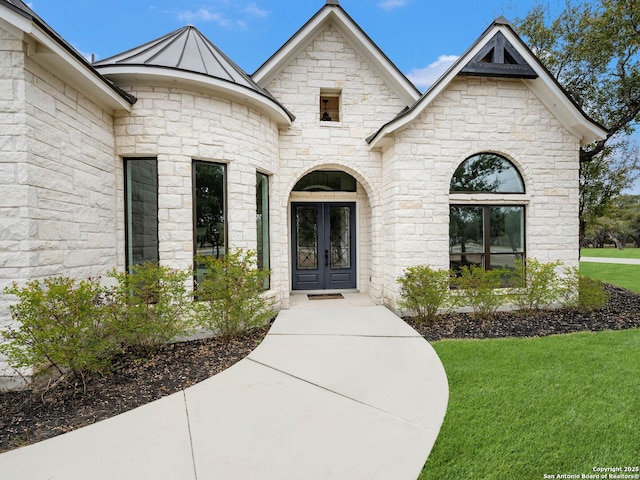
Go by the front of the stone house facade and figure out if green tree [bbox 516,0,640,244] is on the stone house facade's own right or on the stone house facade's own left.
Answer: on the stone house facade's own left

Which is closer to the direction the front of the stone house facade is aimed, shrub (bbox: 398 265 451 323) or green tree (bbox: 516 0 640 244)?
the shrub

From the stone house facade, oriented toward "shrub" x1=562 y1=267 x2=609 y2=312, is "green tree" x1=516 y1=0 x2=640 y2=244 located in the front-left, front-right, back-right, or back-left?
front-left

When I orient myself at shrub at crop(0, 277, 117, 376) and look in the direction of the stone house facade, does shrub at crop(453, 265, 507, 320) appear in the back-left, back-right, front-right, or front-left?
front-right

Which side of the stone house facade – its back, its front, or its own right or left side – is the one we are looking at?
front

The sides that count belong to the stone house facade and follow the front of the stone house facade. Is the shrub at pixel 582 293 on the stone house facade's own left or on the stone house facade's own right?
on the stone house facade's own left

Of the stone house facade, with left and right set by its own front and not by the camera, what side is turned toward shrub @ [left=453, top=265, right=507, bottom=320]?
left

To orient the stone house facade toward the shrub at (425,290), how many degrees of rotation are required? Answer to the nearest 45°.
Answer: approximately 90° to its left

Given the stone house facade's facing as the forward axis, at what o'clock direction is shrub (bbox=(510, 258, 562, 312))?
The shrub is roughly at 9 o'clock from the stone house facade.
